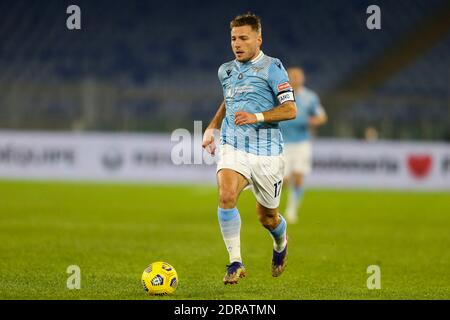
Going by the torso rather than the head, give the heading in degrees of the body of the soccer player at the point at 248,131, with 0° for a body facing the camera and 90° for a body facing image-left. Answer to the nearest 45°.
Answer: approximately 45°

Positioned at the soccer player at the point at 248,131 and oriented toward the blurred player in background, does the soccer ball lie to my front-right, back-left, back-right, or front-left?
back-left

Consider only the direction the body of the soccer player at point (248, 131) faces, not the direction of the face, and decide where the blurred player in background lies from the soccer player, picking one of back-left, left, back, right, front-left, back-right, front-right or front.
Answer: back-right

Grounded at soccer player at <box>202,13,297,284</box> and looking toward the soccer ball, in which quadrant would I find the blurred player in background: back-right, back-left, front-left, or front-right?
back-right

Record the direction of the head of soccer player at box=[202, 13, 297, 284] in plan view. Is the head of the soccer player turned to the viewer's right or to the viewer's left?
to the viewer's left
